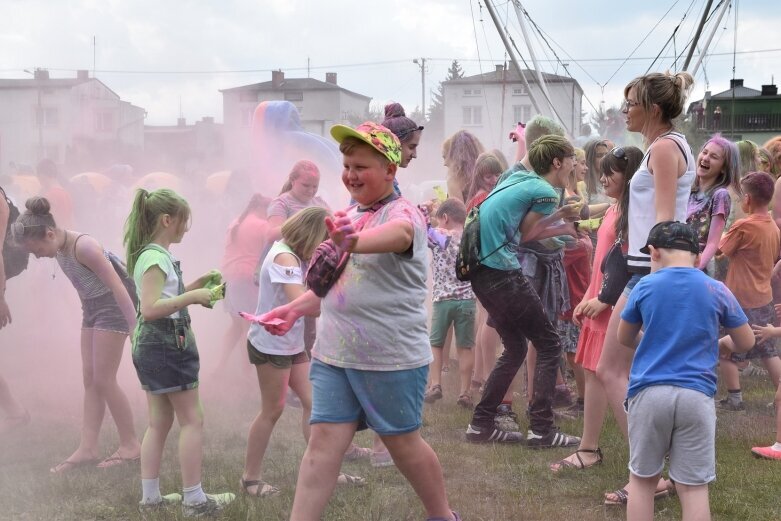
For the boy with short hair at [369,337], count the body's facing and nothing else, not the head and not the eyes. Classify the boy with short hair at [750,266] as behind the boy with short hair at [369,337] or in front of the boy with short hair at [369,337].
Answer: behind

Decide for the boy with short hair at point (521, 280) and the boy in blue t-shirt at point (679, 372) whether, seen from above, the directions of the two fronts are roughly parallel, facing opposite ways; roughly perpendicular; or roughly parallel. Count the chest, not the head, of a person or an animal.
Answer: roughly perpendicular

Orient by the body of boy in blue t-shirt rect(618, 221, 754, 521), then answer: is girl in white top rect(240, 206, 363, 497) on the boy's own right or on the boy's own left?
on the boy's own left

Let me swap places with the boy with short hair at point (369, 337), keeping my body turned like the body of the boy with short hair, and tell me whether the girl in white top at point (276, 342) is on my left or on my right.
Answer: on my right

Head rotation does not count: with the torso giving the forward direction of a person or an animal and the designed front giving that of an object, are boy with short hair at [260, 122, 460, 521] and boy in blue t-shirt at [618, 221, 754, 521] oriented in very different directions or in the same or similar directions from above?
very different directions

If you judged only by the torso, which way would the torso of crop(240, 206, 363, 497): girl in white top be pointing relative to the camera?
to the viewer's right

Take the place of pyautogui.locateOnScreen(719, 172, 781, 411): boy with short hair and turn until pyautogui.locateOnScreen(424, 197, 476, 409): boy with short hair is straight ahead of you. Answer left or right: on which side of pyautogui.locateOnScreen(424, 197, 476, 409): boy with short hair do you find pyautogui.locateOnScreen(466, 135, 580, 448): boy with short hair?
left

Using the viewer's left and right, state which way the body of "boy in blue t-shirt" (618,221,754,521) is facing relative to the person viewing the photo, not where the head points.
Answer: facing away from the viewer

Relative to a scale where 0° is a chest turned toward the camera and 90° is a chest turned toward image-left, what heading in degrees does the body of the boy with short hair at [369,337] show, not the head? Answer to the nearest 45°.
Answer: approximately 45°

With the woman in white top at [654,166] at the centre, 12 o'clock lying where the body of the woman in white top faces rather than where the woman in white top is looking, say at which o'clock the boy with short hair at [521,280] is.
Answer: The boy with short hair is roughly at 2 o'clock from the woman in white top.
